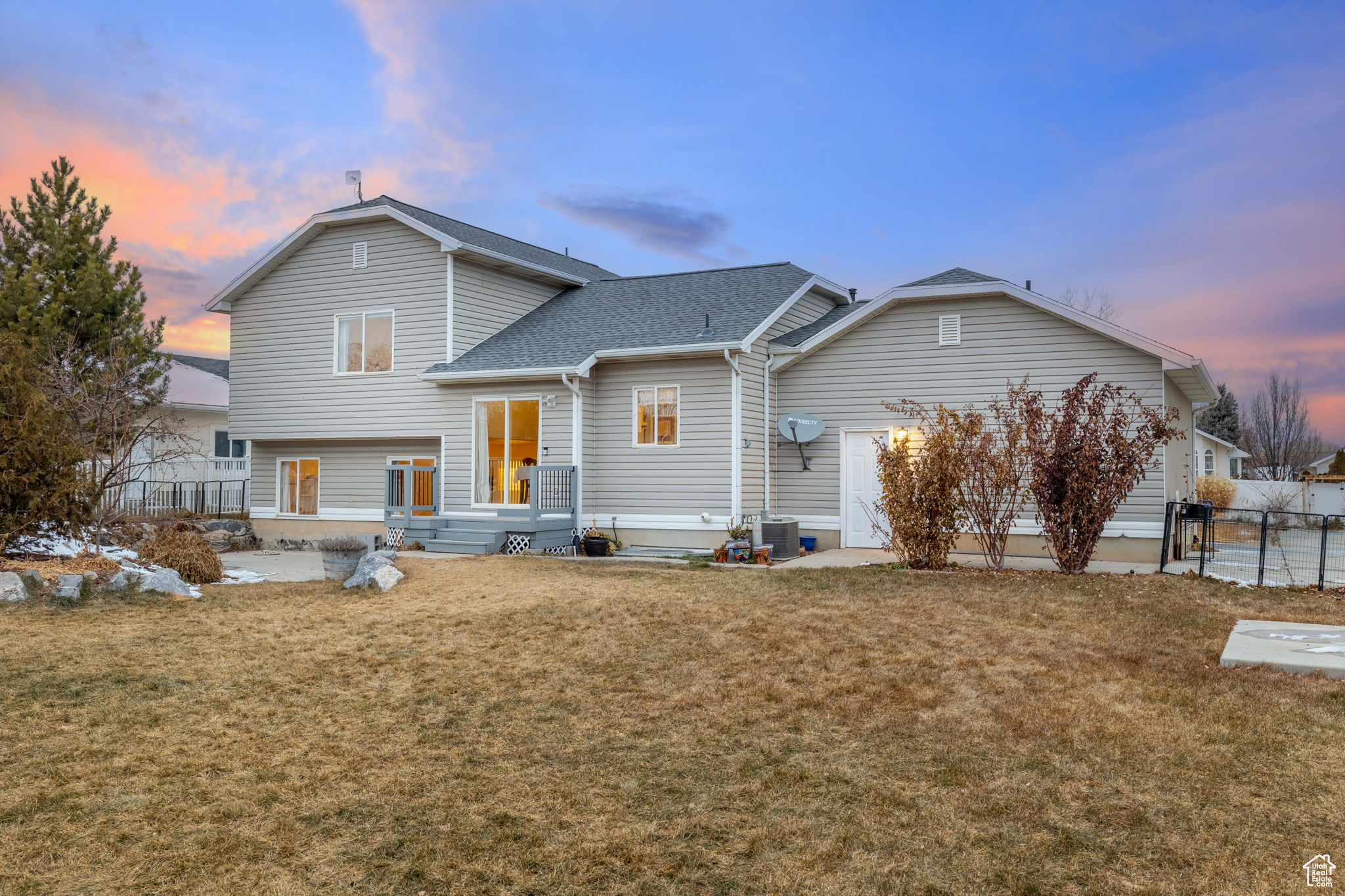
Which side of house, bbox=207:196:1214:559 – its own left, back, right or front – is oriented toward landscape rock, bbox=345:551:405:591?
back

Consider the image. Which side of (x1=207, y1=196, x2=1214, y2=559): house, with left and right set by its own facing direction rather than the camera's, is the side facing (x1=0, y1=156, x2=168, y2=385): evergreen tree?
left

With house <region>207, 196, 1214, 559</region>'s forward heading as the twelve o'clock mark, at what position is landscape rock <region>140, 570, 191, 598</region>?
The landscape rock is roughly at 7 o'clock from the house.

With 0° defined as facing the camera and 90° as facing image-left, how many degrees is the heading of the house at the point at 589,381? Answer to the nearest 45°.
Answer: approximately 180°

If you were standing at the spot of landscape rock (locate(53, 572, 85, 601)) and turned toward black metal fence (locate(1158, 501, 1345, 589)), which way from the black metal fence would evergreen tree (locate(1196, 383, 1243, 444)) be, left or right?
left

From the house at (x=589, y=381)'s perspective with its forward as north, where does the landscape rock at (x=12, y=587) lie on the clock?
The landscape rock is roughly at 7 o'clock from the house.

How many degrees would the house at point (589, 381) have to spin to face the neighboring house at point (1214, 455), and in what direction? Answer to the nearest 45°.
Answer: approximately 45° to its right

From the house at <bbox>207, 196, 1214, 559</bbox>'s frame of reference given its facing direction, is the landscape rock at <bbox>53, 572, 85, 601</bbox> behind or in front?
behind

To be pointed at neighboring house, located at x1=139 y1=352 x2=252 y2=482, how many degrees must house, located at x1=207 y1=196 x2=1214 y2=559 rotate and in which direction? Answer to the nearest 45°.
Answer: approximately 45° to its left

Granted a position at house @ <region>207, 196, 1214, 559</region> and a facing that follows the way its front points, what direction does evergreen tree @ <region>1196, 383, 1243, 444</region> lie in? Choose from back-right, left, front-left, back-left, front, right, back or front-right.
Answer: front-right

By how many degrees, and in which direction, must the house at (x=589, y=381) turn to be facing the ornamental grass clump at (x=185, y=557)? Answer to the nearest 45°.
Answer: approximately 135° to its left
